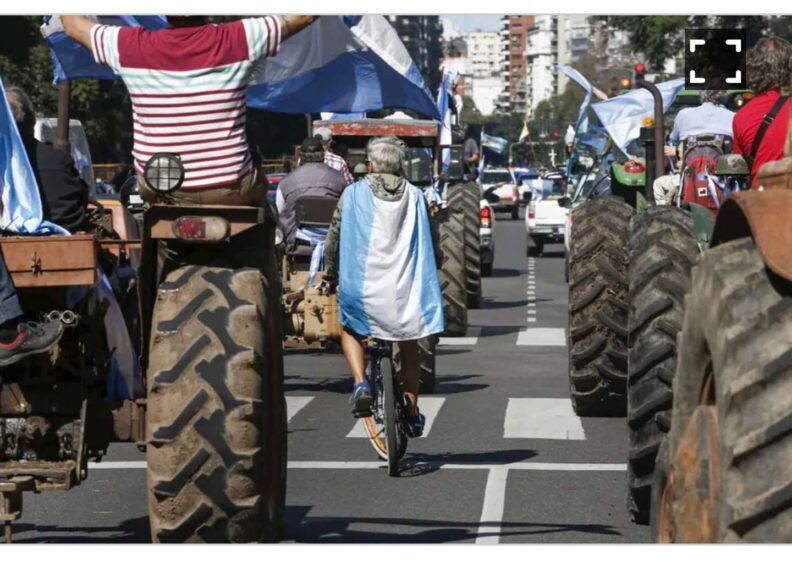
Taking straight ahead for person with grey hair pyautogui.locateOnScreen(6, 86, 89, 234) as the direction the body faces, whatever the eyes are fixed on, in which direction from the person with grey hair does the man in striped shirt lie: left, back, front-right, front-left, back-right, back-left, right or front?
back-right

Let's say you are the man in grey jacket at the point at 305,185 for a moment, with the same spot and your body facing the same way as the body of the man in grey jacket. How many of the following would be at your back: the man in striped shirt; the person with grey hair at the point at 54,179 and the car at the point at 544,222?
2

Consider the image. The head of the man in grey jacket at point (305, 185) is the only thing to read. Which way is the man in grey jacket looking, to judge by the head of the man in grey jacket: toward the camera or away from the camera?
away from the camera

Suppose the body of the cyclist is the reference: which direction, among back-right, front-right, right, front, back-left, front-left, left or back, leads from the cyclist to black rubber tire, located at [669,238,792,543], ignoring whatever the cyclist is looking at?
back

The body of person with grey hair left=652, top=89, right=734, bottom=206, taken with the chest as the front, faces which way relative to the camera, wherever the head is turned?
away from the camera

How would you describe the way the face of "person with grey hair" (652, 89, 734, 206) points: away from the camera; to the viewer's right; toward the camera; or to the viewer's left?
away from the camera

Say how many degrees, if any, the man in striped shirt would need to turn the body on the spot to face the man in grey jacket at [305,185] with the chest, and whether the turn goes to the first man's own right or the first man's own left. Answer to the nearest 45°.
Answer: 0° — they already face them

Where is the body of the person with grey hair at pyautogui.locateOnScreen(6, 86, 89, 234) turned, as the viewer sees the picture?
away from the camera

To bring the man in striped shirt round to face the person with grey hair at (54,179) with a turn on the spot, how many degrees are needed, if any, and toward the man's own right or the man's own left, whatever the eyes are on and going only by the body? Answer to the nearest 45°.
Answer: approximately 45° to the man's own left

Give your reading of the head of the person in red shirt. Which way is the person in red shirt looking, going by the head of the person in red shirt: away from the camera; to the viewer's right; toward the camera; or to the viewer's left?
away from the camera

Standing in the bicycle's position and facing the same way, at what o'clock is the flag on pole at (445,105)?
The flag on pole is roughly at 12 o'clock from the bicycle.

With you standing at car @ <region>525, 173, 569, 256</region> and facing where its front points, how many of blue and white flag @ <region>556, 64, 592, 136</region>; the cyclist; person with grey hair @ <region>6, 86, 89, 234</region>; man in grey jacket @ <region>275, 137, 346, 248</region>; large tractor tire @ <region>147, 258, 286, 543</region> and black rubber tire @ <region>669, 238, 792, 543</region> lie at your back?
6

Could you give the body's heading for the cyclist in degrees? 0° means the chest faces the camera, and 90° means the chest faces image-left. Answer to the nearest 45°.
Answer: approximately 180°
